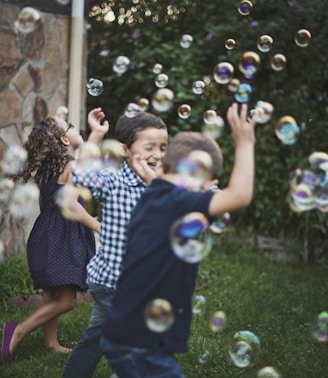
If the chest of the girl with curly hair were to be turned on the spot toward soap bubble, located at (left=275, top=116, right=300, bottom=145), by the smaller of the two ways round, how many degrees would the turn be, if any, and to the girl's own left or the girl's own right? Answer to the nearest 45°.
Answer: approximately 45° to the girl's own right

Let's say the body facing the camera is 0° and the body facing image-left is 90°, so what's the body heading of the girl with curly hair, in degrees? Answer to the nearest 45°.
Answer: approximately 270°

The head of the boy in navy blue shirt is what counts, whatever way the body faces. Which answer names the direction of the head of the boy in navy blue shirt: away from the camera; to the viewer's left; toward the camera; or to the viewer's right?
away from the camera

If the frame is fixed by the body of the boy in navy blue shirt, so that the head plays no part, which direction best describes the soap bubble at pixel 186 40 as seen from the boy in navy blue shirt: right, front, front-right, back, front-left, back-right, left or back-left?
front-left

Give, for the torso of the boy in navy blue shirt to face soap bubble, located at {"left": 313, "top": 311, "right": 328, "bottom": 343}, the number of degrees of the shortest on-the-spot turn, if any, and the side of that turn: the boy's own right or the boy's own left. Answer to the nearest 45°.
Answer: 0° — they already face it

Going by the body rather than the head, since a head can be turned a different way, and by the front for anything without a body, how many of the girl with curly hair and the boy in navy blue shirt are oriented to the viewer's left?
0

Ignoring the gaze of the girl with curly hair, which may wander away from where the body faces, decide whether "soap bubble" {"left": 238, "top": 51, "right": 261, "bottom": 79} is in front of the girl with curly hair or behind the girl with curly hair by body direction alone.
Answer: in front

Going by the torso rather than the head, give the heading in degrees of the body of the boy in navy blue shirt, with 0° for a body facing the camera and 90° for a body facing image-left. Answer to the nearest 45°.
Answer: approximately 225°

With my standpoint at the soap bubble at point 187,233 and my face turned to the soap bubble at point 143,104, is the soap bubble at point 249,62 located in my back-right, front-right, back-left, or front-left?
front-right

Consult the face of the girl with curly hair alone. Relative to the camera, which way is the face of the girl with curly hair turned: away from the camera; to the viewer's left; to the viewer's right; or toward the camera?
to the viewer's right
